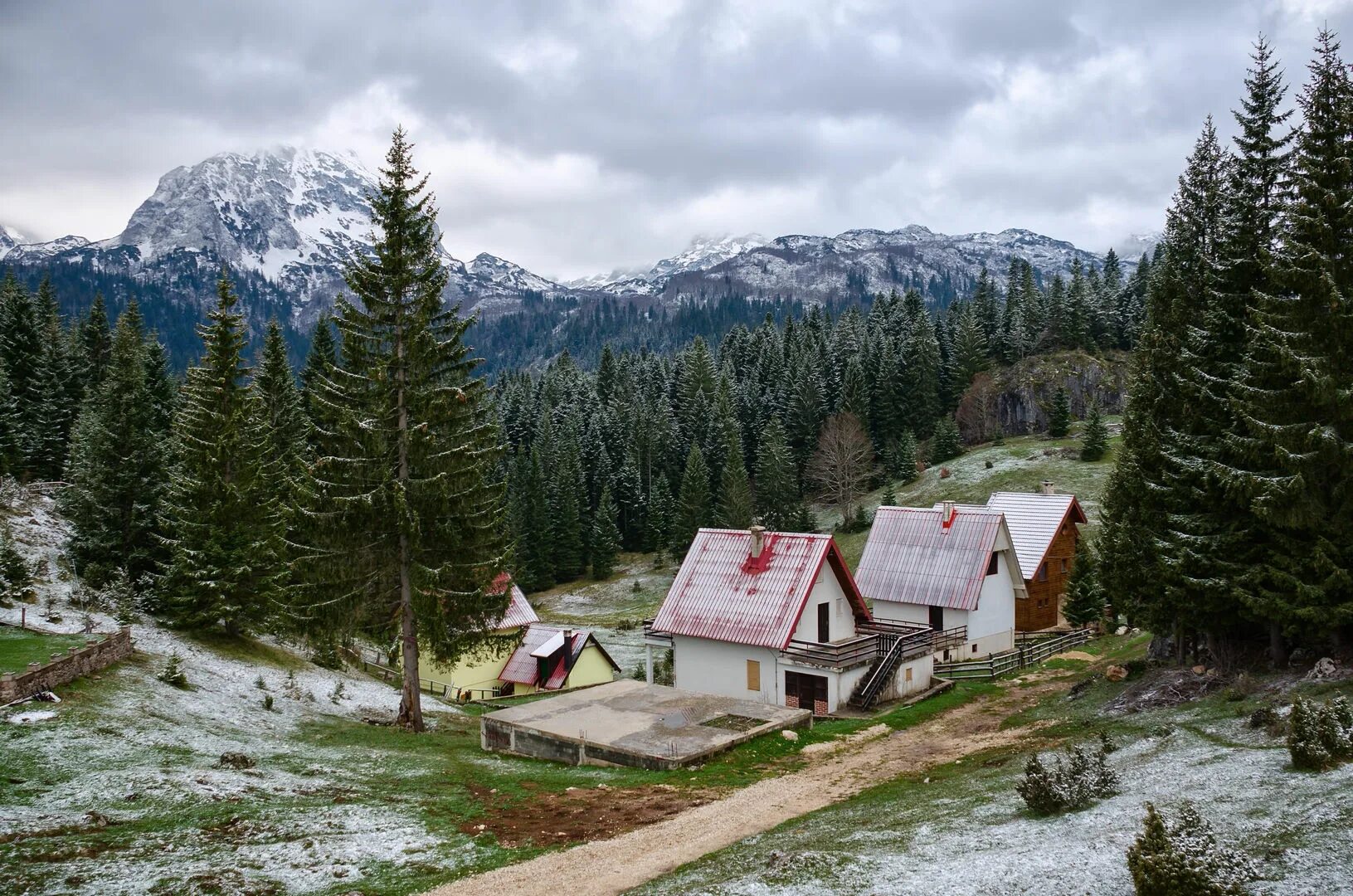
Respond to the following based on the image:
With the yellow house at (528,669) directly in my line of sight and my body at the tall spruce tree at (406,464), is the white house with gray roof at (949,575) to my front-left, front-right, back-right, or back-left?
front-right

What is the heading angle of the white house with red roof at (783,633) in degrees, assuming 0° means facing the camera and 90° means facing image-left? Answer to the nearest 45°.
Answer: approximately 315°

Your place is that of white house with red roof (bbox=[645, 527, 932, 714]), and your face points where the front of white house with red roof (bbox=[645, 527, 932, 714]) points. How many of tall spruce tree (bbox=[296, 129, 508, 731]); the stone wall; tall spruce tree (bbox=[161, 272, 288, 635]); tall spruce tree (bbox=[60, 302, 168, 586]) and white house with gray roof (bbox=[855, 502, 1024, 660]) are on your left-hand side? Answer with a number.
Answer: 1

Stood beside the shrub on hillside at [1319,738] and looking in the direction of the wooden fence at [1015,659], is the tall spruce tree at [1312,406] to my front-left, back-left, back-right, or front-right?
front-right

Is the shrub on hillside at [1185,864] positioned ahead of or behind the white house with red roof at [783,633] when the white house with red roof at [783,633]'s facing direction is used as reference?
ahead

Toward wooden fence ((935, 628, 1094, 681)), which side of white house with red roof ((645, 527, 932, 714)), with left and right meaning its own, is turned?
left

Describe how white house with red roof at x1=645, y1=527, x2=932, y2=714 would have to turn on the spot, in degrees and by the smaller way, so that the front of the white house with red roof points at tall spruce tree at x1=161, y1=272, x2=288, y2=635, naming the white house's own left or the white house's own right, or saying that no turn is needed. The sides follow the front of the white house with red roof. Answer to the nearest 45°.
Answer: approximately 135° to the white house's own right

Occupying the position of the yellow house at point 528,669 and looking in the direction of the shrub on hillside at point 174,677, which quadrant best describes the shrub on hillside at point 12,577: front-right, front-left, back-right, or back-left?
front-right

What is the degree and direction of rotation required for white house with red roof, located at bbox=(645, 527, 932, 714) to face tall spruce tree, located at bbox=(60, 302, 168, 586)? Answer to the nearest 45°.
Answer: approximately 135° to its right

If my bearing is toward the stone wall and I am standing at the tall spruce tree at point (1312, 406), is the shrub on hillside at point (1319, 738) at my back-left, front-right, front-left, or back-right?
front-left

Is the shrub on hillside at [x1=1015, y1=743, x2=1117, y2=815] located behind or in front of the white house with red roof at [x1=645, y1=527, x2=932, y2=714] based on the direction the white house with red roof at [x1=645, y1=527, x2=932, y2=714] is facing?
in front

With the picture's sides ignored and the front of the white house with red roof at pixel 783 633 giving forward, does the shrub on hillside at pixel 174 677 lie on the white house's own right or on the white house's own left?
on the white house's own right

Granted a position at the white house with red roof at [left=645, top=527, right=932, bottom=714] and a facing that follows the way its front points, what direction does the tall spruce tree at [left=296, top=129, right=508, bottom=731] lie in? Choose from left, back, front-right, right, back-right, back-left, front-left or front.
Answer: right

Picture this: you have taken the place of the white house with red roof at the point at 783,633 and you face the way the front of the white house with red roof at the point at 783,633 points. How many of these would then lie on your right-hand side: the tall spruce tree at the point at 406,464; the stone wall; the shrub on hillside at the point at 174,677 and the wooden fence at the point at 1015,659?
3
